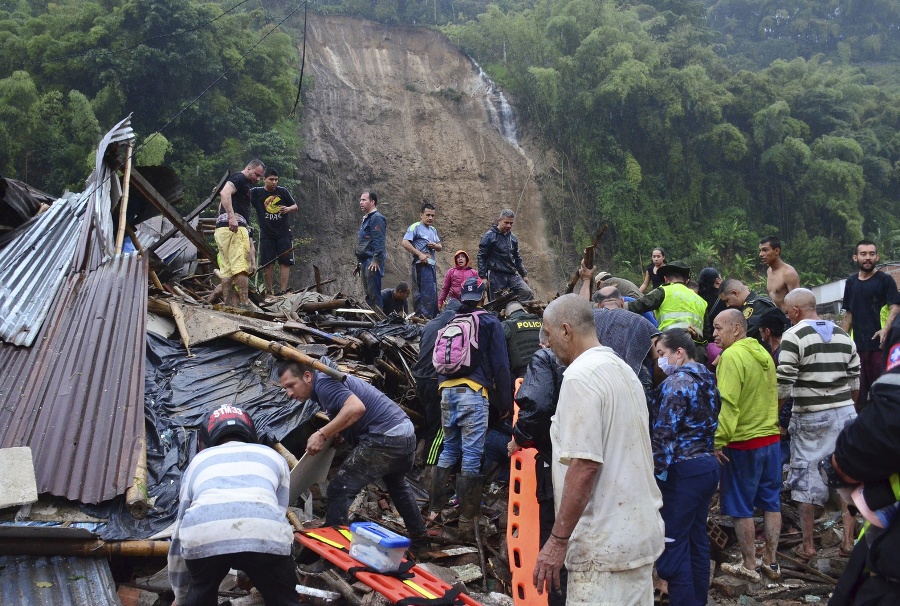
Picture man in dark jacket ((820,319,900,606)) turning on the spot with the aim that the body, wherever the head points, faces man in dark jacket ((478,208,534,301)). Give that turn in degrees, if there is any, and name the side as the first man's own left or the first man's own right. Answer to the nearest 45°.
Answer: approximately 45° to the first man's own right

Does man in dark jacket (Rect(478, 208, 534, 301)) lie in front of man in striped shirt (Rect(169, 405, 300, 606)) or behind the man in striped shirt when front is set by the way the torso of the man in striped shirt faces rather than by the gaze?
in front

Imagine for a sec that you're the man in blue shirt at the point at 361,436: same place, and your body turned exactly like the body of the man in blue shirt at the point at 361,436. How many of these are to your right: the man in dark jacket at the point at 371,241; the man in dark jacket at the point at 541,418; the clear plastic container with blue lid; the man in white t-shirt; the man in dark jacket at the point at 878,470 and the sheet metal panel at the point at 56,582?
1

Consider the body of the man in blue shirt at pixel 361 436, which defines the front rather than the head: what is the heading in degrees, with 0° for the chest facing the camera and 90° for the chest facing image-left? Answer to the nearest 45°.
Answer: approximately 90°

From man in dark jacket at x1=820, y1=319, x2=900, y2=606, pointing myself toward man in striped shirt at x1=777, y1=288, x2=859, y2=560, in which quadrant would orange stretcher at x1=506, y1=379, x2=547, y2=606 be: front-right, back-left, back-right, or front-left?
front-left

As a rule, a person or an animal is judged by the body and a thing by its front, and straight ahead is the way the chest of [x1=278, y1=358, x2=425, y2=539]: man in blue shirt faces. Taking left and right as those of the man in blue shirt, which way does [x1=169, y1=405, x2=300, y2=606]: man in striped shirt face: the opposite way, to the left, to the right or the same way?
to the right

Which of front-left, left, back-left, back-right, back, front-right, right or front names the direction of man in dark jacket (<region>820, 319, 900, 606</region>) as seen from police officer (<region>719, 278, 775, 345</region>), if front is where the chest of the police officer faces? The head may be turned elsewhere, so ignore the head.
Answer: left

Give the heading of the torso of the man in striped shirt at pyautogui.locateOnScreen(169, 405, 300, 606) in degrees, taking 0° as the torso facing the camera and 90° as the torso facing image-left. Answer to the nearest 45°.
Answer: approximately 180°

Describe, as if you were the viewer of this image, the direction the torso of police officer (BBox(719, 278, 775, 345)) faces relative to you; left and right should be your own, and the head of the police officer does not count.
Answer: facing to the left of the viewer

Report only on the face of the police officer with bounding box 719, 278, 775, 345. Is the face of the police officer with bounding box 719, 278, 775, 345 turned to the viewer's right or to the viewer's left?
to the viewer's left

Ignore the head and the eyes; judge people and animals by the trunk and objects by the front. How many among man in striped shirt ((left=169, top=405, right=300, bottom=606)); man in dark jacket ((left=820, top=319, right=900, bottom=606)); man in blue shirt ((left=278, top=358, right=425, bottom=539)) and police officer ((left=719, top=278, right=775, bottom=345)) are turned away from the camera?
1

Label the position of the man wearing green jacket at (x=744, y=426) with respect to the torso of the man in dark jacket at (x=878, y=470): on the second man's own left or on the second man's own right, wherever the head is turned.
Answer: on the second man's own right

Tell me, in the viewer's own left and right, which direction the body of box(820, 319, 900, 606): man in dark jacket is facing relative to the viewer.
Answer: facing to the left of the viewer

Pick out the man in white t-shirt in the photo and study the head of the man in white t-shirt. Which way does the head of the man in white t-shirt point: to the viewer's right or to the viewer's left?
to the viewer's left
